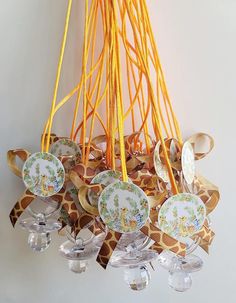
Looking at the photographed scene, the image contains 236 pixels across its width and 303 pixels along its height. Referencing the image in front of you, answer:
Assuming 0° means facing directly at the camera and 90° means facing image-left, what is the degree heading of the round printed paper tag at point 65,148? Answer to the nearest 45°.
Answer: approximately 0°

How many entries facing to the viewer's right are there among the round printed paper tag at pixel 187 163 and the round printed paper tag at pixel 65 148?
1

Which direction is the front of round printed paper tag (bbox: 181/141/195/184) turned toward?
to the viewer's right

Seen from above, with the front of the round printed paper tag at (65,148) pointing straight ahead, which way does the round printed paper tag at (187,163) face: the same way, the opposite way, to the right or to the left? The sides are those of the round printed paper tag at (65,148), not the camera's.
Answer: to the left
